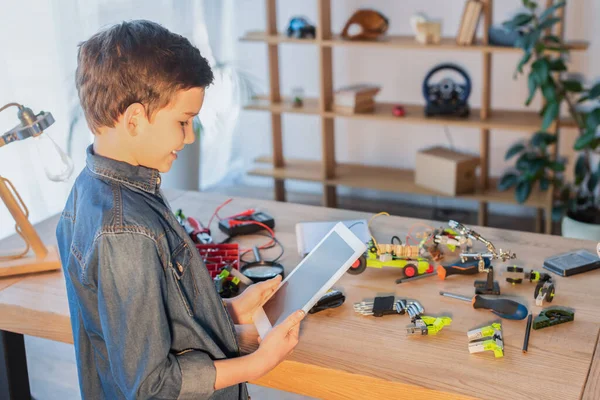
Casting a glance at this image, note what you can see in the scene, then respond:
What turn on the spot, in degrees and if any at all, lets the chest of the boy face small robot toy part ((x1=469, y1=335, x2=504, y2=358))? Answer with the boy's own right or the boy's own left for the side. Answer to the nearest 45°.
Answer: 0° — they already face it

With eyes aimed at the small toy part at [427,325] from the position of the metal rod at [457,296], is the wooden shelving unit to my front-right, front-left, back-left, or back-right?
back-right

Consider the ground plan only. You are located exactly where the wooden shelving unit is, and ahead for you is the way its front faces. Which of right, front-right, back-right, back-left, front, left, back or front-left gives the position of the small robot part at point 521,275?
front

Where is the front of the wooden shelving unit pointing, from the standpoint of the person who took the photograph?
facing the viewer

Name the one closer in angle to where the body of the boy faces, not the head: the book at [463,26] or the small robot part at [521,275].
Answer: the small robot part

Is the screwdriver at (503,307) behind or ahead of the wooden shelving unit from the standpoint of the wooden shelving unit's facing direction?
ahead

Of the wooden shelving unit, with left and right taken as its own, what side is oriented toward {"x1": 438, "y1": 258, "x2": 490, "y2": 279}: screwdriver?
front

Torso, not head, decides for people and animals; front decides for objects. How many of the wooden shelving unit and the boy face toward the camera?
1

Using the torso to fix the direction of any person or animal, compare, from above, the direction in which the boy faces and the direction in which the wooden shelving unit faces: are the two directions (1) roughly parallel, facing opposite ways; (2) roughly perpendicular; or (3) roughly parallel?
roughly perpendicular

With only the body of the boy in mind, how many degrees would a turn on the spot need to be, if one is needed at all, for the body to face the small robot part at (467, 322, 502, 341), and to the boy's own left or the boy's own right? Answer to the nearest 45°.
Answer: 0° — they already face it

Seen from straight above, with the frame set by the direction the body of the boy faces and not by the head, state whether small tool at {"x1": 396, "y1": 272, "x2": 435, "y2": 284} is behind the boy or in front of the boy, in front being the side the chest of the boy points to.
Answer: in front

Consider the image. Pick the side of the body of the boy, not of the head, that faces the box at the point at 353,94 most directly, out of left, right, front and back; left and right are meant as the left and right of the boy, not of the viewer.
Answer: left

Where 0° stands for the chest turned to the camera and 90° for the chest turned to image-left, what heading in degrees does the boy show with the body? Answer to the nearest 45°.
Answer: approximately 270°

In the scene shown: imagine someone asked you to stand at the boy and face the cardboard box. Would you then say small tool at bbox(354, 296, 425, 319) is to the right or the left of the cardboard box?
right

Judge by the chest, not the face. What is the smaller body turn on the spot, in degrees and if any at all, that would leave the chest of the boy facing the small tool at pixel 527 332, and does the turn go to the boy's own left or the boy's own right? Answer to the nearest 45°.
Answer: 0° — they already face it

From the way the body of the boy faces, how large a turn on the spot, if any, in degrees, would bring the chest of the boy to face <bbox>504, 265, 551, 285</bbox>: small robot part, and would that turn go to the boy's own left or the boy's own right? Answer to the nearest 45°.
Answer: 0° — they already face it

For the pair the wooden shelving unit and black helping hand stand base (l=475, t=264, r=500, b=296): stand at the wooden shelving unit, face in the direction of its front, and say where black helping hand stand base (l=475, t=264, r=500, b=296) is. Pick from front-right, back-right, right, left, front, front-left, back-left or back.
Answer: front

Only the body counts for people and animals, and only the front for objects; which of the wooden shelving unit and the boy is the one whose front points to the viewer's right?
the boy

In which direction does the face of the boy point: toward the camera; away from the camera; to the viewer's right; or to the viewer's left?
to the viewer's right
